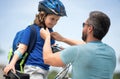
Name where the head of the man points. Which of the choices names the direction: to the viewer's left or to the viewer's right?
to the viewer's left

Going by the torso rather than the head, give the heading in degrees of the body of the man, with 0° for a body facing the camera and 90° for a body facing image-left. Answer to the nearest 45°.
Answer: approximately 135°
